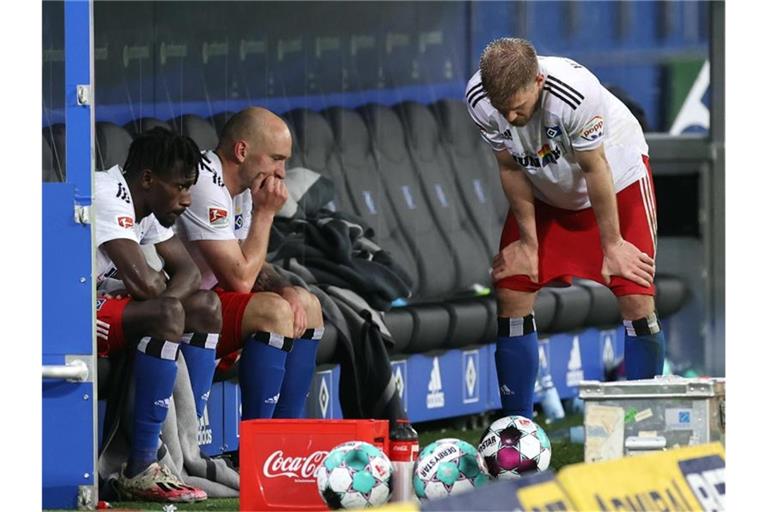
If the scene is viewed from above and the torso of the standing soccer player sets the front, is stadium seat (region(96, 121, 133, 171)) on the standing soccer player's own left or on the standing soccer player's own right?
on the standing soccer player's own right

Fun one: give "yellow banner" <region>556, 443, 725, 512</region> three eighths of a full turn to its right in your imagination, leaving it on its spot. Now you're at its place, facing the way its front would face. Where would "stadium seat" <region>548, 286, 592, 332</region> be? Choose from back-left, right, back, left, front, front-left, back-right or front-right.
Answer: front-right

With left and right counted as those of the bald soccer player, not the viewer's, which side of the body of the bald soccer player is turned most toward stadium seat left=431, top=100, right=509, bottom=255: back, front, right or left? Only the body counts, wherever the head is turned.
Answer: left

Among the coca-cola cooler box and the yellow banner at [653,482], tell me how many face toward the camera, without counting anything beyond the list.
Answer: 2

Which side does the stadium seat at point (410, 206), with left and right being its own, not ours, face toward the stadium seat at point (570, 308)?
left

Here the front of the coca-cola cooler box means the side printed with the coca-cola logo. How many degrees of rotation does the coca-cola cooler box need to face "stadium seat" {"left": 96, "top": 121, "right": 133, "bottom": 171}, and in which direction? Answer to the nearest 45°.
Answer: approximately 135° to its right

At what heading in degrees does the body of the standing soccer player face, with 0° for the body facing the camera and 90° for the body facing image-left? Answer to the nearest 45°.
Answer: approximately 45°

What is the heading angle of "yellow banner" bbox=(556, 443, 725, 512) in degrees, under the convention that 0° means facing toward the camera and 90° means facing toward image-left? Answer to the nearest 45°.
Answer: approximately 0°

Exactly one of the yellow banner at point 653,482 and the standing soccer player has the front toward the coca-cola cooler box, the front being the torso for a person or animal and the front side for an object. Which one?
the standing soccer player

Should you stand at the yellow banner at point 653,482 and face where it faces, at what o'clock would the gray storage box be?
The gray storage box is roughly at 6 o'clock from the yellow banner.

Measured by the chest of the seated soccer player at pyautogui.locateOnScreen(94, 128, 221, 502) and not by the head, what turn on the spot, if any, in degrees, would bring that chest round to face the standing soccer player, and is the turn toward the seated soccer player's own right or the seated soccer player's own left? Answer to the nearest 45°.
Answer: approximately 45° to the seated soccer player's own left

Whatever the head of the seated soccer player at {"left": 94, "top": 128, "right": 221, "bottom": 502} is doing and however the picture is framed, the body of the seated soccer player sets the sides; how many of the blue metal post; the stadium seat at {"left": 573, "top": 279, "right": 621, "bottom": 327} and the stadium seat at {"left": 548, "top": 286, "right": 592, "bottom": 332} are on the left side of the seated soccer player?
2
